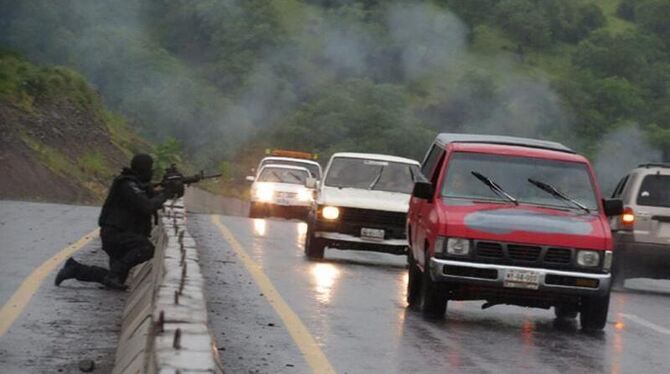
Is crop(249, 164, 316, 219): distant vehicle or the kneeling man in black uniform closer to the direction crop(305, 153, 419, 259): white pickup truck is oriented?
the kneeling man in black uniform

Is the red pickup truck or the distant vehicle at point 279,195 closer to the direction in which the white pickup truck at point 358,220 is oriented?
the red pickup truck

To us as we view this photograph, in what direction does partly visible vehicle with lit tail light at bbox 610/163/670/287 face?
facing away from the viewer

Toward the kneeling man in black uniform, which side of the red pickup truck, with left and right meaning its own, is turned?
right

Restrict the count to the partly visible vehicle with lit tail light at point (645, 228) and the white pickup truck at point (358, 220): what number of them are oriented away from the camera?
1

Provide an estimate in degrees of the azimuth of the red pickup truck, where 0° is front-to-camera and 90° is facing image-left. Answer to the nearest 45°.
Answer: approximately 0°

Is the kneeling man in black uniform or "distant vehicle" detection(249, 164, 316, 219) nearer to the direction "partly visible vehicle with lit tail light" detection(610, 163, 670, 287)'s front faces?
the distant vehicle

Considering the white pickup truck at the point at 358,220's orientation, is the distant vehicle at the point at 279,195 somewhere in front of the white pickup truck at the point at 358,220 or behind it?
behind

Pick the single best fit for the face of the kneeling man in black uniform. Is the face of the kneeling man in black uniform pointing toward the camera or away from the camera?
away from the camera
